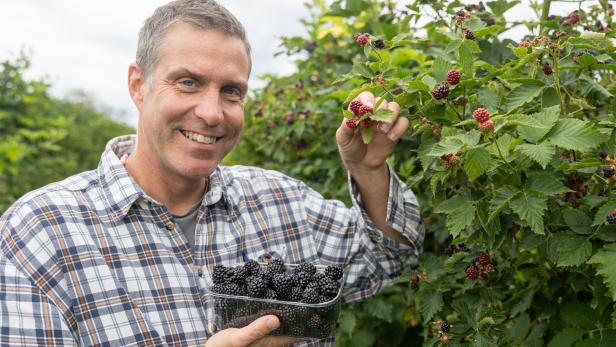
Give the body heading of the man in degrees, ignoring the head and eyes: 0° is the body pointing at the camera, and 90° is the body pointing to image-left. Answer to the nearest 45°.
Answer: approximately 315°
